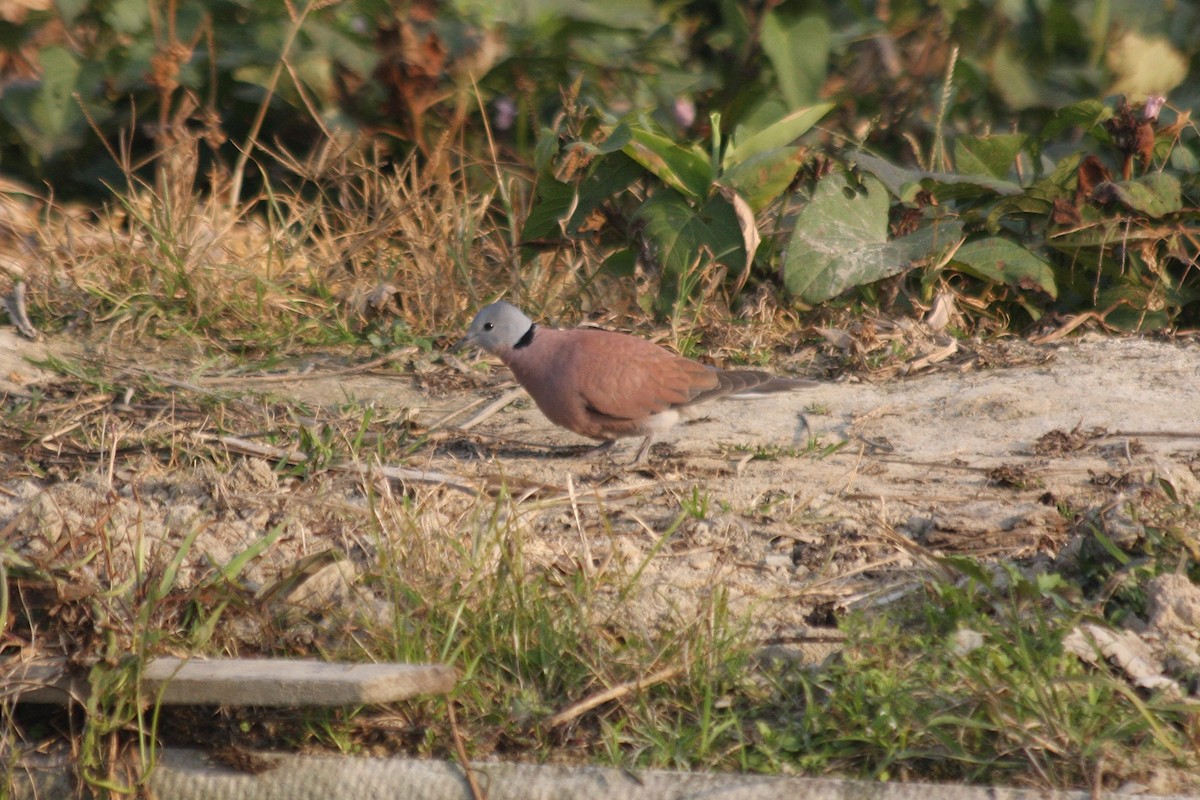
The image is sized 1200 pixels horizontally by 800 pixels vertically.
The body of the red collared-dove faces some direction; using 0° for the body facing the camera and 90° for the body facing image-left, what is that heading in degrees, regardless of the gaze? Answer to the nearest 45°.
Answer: approximately 90°

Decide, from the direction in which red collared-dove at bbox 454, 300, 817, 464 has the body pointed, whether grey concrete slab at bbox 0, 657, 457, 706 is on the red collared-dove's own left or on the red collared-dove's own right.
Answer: on the red collared-dove's own left
